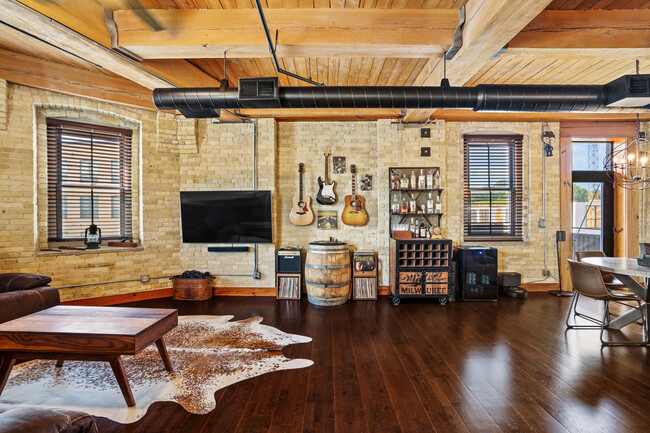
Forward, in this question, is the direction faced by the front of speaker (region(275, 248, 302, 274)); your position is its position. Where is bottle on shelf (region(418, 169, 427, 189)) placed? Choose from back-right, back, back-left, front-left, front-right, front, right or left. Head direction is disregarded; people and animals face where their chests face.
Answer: left

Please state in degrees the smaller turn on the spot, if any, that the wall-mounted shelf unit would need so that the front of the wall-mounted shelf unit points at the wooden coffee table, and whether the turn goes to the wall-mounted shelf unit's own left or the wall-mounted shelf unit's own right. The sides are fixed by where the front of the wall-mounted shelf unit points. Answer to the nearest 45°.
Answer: approximately 45° to the wall-mounted shelf unit's own right

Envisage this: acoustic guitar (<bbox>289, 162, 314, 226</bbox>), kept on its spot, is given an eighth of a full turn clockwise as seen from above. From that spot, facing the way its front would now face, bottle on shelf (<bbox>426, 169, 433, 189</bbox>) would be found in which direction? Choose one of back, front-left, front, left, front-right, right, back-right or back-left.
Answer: back-left

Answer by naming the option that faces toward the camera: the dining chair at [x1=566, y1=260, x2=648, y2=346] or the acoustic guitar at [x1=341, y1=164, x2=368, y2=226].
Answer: the acoustic guitar

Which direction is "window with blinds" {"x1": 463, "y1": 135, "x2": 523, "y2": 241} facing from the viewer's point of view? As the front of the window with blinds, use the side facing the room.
toward the camera

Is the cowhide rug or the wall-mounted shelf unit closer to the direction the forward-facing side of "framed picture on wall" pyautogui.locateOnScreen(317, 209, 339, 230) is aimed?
the cowhide rug

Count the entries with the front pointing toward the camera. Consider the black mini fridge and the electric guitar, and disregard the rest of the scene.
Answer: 2

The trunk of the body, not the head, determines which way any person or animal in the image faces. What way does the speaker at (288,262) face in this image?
toward the camera

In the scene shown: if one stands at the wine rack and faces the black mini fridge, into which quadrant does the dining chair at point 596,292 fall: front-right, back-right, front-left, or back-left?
front-right

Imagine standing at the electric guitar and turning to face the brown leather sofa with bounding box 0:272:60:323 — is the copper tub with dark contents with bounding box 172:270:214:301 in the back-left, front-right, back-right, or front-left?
front-right

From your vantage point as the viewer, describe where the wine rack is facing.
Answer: facing the viewer

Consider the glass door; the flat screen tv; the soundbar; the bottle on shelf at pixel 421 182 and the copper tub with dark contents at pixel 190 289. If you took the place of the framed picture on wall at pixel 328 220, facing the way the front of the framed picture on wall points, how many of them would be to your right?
3

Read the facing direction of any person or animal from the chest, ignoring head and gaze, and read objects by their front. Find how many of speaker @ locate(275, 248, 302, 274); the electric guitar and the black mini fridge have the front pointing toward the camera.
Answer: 3

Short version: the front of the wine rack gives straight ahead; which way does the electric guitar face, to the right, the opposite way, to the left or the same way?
the same way

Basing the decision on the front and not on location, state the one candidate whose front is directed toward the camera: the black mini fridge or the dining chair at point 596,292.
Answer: the black mini fridge

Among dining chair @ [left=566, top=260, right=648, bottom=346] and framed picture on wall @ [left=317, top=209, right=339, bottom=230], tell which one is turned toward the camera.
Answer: the framed picture on wall

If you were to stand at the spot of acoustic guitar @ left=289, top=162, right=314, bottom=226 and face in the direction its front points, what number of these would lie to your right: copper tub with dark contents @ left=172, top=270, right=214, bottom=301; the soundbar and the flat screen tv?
3

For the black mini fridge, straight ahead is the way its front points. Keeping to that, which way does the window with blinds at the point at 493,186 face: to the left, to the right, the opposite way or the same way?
the same way

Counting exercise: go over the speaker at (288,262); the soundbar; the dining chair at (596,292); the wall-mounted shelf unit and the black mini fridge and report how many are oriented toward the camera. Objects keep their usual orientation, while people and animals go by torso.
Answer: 4

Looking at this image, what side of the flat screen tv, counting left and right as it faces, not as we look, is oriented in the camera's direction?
front
